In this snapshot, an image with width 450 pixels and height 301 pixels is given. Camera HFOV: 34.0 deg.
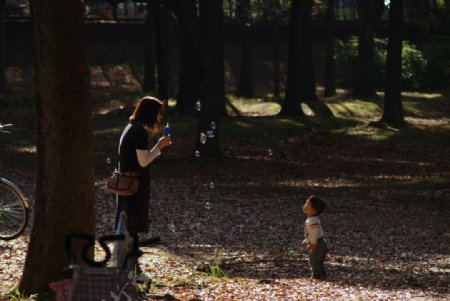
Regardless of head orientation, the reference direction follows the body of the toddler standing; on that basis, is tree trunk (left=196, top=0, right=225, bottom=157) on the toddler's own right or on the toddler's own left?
on the toddler's own right

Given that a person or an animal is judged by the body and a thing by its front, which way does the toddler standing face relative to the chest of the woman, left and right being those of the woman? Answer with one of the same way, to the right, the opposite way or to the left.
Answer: the opposite way

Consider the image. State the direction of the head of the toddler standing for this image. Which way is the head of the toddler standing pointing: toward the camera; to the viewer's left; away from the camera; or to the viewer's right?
to the viewer's left

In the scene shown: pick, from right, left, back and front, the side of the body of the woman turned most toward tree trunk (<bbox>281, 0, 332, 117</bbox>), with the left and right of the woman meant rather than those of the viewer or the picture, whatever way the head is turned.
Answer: left

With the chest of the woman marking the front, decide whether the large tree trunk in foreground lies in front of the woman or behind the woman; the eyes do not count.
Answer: behind

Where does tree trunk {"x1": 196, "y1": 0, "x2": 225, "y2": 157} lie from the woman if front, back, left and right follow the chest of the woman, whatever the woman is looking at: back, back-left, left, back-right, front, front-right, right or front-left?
left

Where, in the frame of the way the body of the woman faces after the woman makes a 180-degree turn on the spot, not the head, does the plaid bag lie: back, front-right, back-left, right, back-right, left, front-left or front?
left

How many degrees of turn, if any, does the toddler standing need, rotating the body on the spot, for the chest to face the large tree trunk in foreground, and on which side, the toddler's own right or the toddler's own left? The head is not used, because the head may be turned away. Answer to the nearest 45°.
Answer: approximately 45° to the toddler's own left

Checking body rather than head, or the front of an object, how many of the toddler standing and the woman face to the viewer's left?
1

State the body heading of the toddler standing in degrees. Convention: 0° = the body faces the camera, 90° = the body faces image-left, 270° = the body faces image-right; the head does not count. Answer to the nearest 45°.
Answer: approximately 90°

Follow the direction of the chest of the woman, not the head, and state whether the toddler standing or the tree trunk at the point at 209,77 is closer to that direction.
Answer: the toddler standing

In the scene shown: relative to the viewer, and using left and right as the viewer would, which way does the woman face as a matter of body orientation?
facing to the right of the viewer
